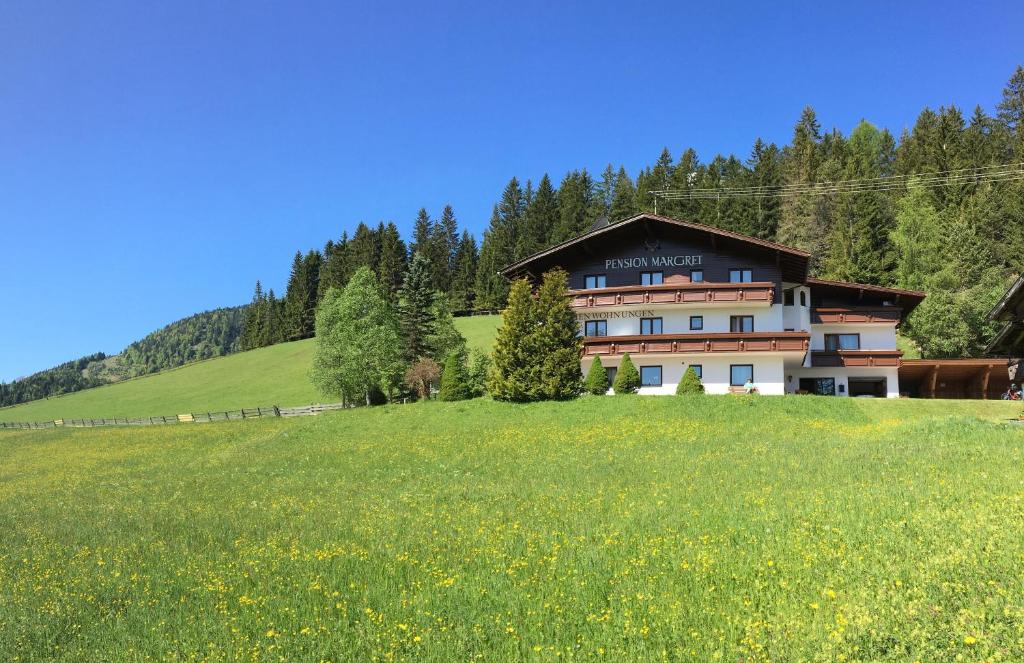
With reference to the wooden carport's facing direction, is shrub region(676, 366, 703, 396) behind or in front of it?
in front

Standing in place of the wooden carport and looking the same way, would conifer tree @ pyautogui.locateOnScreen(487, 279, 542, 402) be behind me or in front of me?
in front

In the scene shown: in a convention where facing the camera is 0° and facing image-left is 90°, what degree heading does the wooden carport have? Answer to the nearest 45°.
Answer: approximately 0°

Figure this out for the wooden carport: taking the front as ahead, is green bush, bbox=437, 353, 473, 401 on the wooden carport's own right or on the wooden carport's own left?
on the wooden carport's own right

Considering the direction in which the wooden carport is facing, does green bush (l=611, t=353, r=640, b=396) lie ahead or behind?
ahead
